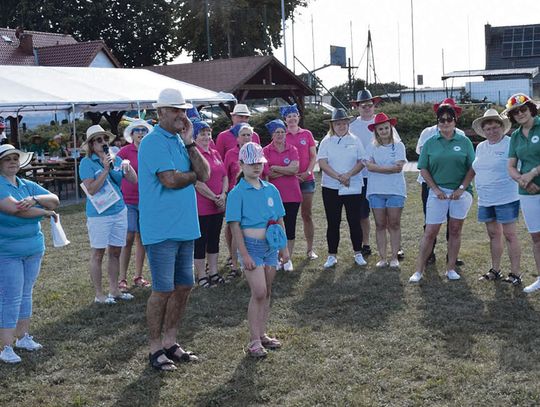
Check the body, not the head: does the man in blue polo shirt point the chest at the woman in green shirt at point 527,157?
no

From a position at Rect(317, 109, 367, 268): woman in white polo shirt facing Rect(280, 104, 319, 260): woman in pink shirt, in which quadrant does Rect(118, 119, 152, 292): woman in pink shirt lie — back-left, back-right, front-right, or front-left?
front-left

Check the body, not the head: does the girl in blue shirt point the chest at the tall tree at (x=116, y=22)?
no

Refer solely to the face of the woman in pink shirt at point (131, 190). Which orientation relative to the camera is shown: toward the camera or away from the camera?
toward the camera

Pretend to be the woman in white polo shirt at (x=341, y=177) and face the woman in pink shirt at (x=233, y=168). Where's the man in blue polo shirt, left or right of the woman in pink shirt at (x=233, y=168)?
left

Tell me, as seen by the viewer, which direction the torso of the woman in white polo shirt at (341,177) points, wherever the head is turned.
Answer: toward the camera

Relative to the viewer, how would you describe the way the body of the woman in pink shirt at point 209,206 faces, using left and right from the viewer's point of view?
facing the viewer and to the right of the viewer

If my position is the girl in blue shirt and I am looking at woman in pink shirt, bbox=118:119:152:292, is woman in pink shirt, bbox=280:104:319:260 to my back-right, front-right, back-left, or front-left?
front-right

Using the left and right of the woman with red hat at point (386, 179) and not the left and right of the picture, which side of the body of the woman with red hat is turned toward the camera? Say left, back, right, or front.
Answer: front

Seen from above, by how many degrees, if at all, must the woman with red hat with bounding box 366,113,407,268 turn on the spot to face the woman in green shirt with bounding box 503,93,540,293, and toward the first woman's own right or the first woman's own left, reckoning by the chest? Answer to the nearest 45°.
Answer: approximately 45° to the first woman's own left

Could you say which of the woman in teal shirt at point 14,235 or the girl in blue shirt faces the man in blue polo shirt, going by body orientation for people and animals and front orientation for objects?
the woman in teal shirt

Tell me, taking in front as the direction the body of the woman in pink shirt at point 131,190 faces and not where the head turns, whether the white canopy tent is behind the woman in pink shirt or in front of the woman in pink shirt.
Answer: behind

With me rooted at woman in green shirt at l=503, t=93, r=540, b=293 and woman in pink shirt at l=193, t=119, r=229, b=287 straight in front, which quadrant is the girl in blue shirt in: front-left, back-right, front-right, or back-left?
front-left

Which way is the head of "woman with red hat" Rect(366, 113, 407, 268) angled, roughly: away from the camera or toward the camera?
toward the camera

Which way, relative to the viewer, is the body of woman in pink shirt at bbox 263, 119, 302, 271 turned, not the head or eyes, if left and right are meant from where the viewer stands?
facing the viewer

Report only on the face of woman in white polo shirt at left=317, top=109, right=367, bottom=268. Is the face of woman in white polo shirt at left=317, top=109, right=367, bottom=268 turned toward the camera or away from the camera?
toward the camera

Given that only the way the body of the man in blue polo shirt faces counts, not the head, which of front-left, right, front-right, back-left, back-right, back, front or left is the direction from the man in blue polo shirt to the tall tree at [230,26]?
back-left

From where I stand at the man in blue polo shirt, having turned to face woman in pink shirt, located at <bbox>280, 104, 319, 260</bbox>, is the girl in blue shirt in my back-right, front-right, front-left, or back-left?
front-right
